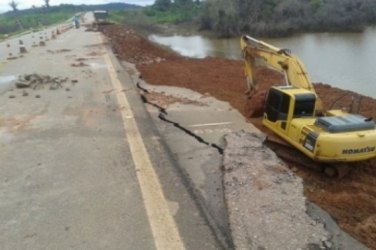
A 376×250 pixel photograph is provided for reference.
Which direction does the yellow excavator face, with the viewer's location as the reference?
facing away from the viewer and to the left of the viewer
